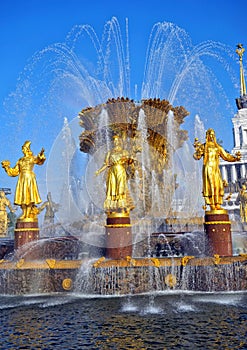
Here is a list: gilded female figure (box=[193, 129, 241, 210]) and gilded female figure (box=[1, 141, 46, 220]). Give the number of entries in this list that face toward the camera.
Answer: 2

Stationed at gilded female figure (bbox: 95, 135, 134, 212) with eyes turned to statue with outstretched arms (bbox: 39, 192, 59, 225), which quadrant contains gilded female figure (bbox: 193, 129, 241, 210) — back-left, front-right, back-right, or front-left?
back-right

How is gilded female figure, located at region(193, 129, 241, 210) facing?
toward the camera

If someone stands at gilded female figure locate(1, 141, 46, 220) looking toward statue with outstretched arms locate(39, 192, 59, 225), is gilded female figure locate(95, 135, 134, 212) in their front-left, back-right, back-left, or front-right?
back-right

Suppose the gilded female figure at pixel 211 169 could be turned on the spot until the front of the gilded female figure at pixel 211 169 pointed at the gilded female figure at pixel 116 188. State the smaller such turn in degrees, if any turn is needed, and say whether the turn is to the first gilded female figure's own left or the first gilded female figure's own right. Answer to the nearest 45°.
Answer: approximately 90° to the first gilded female figure's own right

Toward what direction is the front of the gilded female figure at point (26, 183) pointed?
toward the camera

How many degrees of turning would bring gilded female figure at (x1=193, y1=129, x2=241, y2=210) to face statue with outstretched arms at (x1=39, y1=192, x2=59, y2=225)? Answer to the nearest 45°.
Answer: approximately 135° to its right

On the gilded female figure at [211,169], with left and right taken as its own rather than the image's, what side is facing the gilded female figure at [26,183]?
right

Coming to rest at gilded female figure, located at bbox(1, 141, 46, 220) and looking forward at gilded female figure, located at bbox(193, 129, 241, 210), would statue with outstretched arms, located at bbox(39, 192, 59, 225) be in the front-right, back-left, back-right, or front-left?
back-left

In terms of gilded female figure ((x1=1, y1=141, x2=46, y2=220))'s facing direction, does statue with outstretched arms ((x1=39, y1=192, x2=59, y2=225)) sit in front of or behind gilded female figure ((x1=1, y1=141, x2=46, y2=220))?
behind
